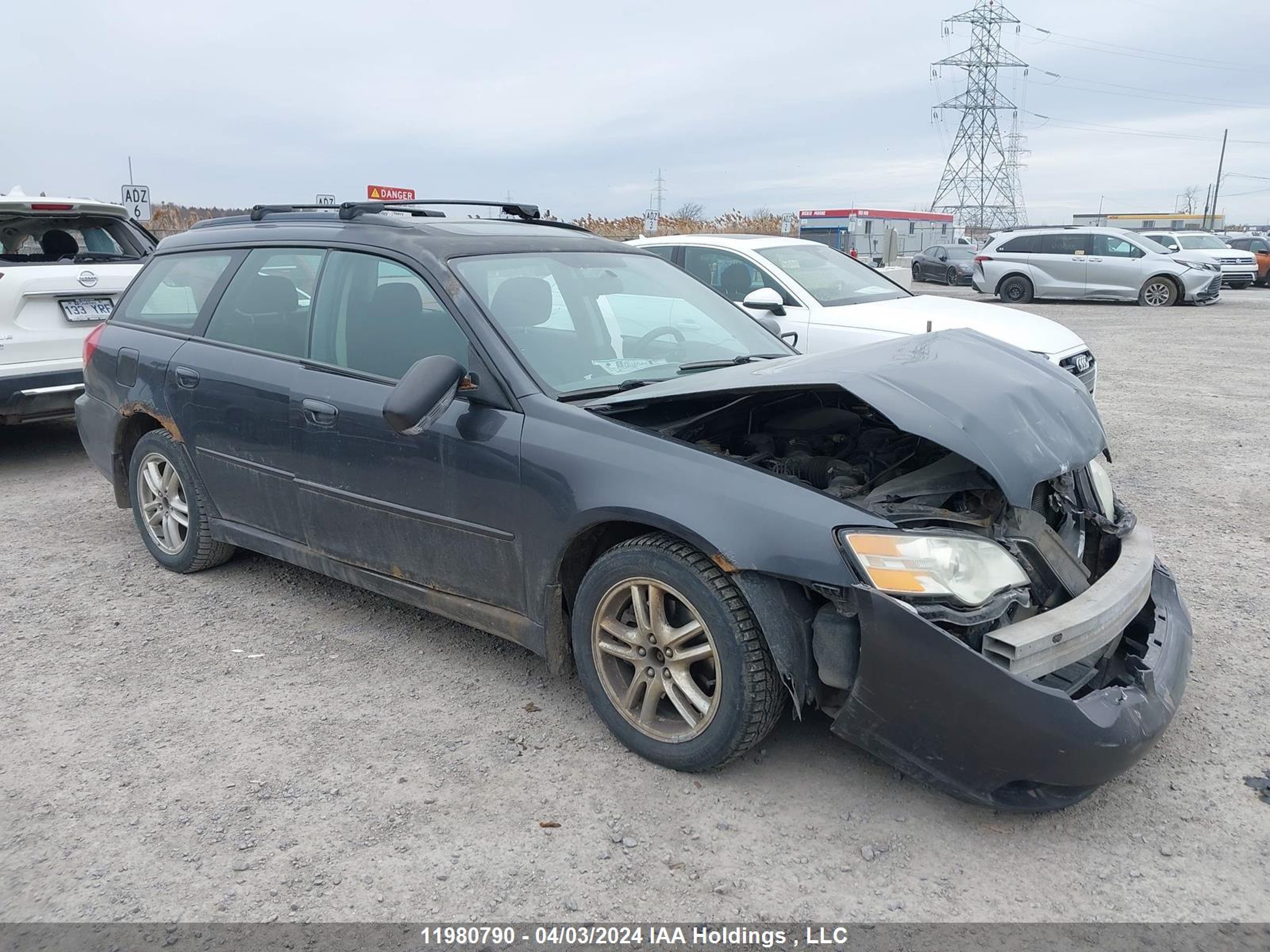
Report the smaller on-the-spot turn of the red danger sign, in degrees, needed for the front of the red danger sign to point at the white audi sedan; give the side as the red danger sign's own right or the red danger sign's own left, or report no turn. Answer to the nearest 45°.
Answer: approximately 45° to the red danger sign's own left

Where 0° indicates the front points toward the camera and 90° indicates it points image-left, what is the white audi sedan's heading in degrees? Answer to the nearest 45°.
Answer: approximately 315°

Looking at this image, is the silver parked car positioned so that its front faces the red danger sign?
no

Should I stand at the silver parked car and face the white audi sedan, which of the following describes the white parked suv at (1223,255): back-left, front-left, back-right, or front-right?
back-left

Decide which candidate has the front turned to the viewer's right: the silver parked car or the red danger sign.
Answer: the silver parked car

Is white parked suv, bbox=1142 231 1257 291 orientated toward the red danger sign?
no

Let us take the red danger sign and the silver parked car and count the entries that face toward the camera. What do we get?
1

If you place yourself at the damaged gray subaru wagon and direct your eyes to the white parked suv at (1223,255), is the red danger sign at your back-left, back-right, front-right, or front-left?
front-left

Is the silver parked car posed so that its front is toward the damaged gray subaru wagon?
no

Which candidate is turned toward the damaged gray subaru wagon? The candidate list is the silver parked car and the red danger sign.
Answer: the red danger sign

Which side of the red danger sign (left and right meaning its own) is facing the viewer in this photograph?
front

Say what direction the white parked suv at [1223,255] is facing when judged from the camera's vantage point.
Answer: facing the viewer and to the right of the viewer

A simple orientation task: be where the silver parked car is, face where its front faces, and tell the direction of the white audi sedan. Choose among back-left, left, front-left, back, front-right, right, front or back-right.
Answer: right

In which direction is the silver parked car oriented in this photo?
to the viewer's right

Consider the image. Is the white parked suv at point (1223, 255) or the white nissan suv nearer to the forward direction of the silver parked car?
the white parked suv

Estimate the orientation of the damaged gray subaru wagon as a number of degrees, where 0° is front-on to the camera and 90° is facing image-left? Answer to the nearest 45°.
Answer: approximately 315°

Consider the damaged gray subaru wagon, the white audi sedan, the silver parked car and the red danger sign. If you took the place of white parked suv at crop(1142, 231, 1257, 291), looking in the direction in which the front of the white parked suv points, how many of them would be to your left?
0
